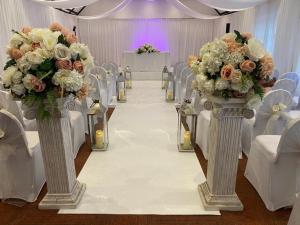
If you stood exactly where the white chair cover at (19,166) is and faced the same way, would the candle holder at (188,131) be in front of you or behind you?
in front

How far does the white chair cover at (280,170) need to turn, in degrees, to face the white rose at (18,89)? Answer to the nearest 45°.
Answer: approximately 90° to its left

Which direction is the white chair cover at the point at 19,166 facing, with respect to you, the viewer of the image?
facing away from the viewer and to the right of the viewer

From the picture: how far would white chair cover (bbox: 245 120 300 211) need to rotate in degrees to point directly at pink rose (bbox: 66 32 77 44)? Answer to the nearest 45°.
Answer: approximately 90° to its left

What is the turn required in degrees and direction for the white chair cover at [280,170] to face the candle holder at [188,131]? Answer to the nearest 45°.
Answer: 0° — it already faces it

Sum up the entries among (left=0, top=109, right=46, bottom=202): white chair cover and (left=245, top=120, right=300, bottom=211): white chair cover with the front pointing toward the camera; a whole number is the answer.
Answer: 0

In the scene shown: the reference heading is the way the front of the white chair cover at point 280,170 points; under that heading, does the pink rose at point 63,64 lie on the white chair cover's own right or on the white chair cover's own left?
on the white chair cover's own left

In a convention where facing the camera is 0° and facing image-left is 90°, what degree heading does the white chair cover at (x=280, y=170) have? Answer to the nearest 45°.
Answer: approximately 135°

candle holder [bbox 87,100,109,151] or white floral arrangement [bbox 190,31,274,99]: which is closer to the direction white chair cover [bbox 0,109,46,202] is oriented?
the candle holder
